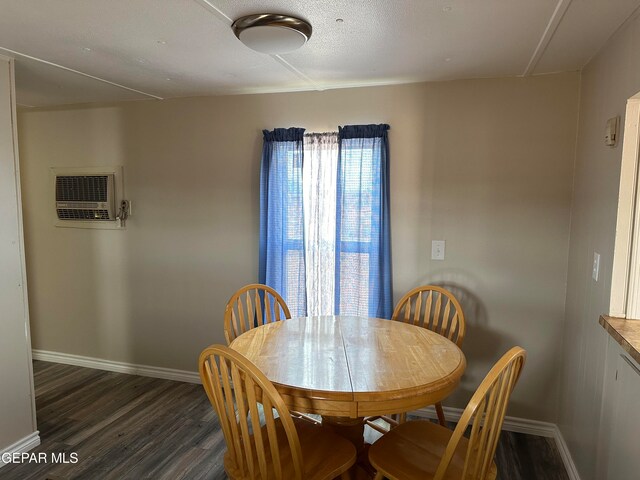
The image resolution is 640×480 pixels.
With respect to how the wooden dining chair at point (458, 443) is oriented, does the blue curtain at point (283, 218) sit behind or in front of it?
in front

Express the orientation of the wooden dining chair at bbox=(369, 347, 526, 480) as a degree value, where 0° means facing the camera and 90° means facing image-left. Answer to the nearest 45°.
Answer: approximately 135°

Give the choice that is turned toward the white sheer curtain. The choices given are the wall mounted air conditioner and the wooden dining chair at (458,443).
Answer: the wooden dining chair

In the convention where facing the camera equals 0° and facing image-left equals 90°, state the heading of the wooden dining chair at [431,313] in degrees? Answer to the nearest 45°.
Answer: approximately 45°

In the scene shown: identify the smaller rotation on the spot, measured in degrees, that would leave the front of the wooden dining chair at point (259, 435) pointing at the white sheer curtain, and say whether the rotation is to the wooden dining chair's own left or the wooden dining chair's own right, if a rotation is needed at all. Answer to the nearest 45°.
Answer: approximately 45° to the wooden dining chair's own left

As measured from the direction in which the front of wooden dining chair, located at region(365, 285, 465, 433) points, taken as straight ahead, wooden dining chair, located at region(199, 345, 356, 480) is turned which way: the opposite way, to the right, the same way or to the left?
the opposite way

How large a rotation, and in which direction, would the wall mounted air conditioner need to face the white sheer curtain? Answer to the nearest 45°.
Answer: approximately 90° to its left

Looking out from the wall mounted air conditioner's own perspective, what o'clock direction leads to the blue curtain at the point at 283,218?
The blue curtain is roughly at 9 o'clock from the wall mounted air conditioner.

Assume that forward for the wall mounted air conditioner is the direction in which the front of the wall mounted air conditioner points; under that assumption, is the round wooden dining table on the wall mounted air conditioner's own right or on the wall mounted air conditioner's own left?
on the wall mounted air conditioner's own left

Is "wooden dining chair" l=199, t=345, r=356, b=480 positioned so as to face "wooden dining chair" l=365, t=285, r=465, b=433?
yes

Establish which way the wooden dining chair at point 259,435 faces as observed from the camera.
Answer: facing away from the viewer and to the right of the viewer

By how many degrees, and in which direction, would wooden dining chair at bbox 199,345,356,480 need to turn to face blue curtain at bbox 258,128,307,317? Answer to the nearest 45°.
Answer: approximately 45° to its left

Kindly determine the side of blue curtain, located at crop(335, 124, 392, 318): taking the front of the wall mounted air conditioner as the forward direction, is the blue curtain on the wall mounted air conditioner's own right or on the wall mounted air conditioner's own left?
on the wall mounted air conditioner's own left

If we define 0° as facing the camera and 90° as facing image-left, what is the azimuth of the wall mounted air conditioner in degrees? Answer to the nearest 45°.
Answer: approximately 45°

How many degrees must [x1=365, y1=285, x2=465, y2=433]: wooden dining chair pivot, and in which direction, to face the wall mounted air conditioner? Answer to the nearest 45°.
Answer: approximately 45° to its right
